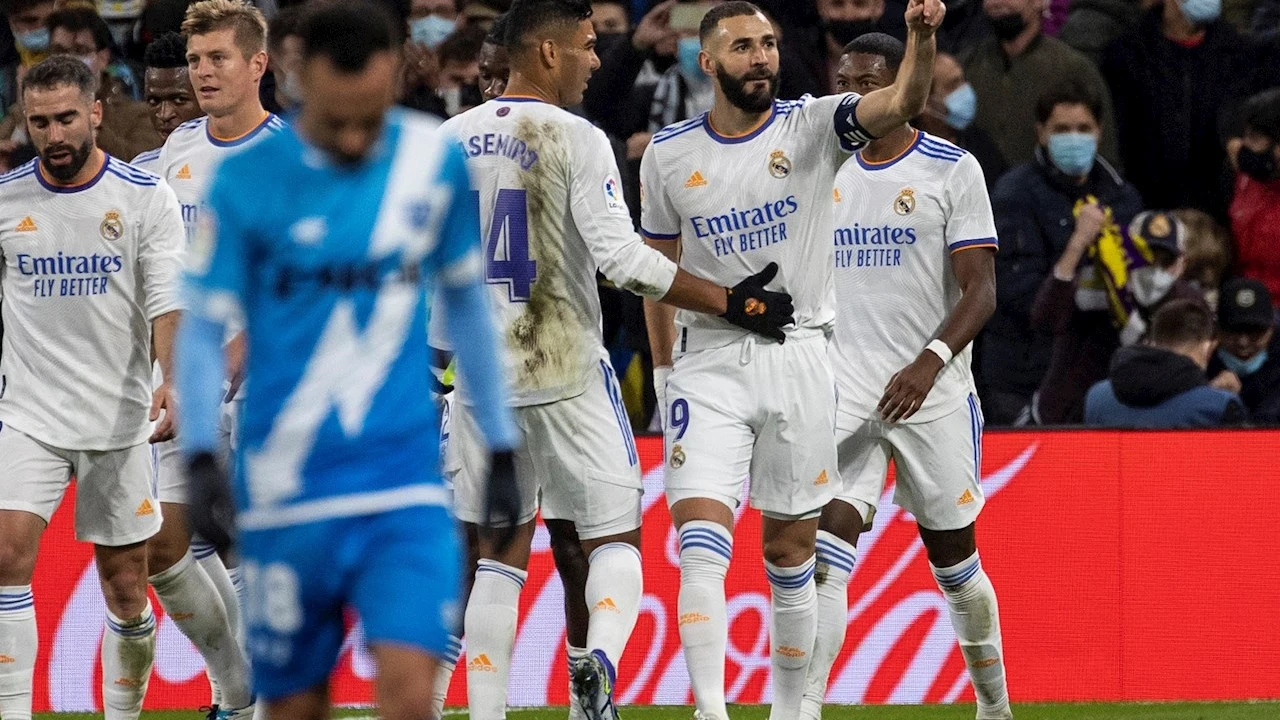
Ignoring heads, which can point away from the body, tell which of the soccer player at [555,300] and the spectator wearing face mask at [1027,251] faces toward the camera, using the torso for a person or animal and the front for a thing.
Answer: the spectator wearing face mask

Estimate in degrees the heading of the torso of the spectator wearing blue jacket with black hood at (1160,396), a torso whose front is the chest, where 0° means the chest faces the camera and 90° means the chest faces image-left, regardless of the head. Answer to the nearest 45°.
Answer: approximately 225°

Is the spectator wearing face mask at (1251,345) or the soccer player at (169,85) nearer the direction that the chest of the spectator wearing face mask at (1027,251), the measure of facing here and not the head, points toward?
the soccer player

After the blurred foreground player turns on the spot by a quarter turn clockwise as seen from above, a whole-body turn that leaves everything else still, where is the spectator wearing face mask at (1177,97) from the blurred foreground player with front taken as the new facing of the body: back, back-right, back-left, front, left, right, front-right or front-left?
back-right

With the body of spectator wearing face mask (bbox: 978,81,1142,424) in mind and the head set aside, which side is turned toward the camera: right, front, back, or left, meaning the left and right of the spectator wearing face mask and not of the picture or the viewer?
front

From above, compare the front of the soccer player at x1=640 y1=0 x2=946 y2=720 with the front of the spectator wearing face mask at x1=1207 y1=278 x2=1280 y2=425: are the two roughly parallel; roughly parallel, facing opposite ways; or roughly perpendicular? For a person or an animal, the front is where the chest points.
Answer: roughly parallel

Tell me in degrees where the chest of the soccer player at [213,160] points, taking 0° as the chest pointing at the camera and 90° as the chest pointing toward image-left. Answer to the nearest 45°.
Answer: approximately 45°

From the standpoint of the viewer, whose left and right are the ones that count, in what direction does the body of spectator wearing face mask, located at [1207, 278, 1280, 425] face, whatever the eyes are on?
facing the viewer

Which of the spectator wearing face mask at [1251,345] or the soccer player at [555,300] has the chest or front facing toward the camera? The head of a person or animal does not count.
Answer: the spectator wearing face mask

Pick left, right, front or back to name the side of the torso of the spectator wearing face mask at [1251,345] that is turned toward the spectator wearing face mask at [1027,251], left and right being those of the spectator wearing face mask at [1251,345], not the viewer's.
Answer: right

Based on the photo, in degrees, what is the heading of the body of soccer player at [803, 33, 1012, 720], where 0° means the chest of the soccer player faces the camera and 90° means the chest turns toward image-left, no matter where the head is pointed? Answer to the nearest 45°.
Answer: approximately 45°

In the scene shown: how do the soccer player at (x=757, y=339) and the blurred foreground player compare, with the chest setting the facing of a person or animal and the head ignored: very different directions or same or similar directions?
same or similar directions

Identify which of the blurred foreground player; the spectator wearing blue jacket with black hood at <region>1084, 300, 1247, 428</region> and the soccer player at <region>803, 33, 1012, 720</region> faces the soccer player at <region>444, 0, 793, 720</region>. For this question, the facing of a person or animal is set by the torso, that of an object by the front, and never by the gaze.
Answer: the soccer player at <region>803, 33, 1012, 720</region>

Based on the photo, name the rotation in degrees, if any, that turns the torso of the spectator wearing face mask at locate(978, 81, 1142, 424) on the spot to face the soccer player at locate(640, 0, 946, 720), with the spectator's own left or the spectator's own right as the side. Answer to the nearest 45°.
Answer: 0° — they already face them

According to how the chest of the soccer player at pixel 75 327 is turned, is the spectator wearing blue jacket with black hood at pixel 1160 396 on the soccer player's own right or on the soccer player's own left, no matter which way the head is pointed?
on the soccer player's own left
